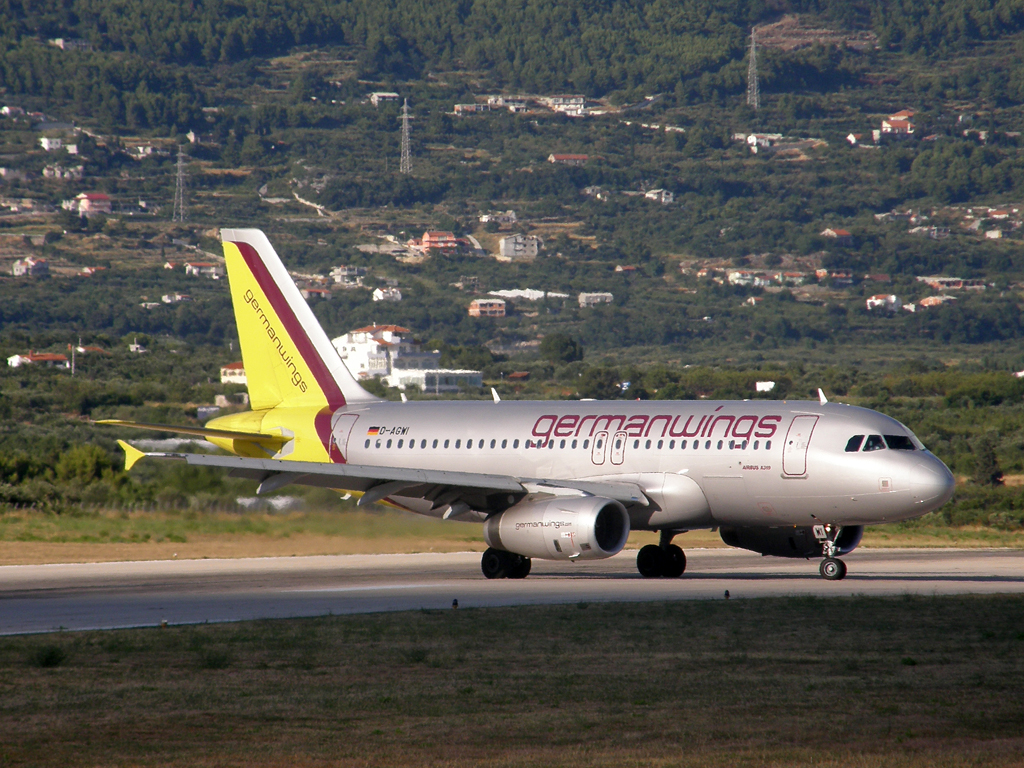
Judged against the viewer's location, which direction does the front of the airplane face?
facing the viewer and to the right of the viewer
